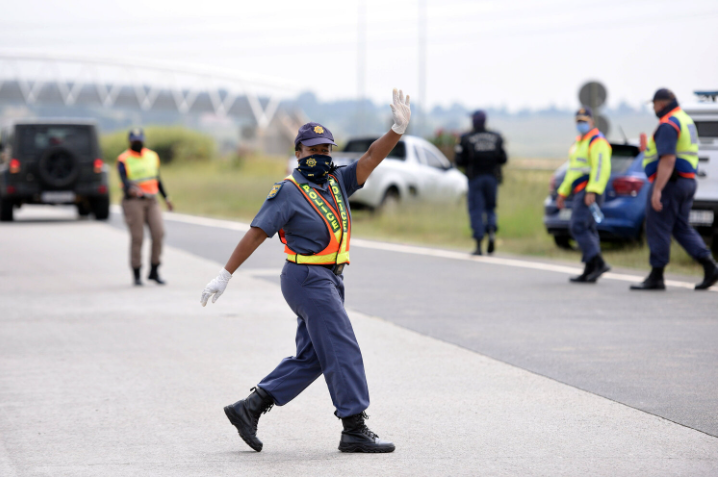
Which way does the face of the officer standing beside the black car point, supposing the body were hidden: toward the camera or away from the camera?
toward the camera

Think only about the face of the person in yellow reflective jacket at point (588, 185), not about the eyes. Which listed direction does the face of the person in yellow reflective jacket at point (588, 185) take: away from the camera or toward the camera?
toward the camera

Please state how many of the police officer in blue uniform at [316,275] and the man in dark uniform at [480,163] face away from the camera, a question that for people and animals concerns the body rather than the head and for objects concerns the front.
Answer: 1

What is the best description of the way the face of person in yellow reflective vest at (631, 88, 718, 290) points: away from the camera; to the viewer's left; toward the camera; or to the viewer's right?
to the viewer's left

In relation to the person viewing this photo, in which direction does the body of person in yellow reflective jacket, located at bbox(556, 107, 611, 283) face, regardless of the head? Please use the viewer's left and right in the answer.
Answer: facing the viewer and to the left of the viewer

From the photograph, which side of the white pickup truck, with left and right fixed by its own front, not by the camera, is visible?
back

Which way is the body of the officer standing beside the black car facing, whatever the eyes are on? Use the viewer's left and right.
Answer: facing the viewer

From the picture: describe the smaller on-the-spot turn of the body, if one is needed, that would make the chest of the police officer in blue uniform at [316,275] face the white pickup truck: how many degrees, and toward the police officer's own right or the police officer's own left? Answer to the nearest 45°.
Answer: approximately 90° to the police officer's own left

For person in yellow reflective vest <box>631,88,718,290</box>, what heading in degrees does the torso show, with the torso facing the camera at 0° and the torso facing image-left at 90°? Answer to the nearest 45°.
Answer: approximately 90°

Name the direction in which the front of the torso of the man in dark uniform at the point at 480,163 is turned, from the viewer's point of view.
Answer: away from the camera

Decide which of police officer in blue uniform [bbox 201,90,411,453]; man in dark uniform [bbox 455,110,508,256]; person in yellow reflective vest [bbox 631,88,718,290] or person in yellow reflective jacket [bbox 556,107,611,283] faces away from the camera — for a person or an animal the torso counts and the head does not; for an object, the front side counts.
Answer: the man in dark uniform

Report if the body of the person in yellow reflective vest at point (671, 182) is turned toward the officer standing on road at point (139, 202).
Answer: yes
